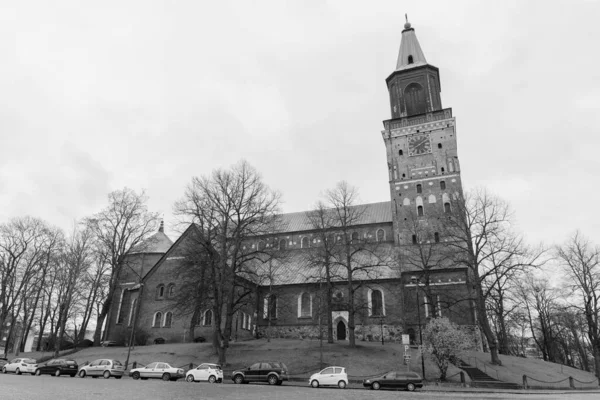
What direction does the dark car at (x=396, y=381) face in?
to the viewer's left

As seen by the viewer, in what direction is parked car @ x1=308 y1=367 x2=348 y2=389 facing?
to the viewer's left

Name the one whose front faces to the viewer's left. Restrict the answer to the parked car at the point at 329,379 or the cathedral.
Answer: the parked car

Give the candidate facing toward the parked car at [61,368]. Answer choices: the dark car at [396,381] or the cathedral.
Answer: the dark car

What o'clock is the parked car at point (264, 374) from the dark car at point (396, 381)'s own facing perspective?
The parked car is roughly at 12 o'clock from the dark car.

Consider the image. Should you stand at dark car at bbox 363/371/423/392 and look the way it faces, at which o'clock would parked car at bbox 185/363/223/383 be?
The parked car is roughly at 12 o'clock from the dark car.

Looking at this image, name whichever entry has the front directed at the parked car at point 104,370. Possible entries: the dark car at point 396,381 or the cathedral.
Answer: the dark car

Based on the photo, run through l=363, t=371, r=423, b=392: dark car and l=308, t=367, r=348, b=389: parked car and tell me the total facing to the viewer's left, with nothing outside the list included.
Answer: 2

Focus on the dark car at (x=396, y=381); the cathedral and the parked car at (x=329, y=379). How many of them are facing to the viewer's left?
2
